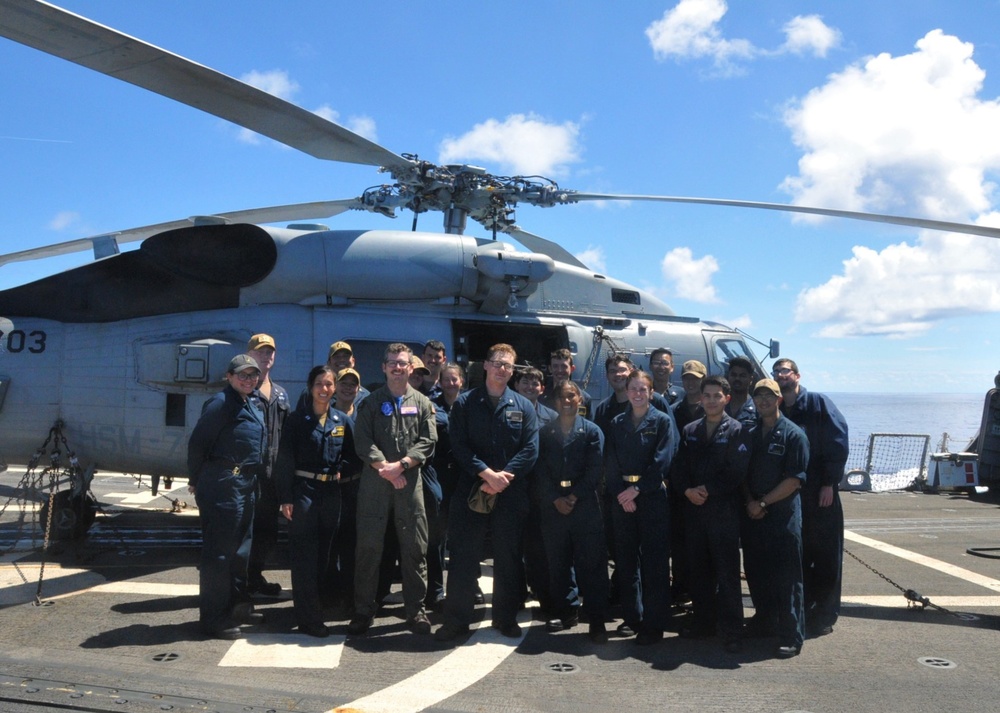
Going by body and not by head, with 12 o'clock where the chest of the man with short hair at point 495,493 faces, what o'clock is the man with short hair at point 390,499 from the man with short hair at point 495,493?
the man with short hair at point 390,499 is roughly at 3 o'clock from the man with short hair at point 495,493.

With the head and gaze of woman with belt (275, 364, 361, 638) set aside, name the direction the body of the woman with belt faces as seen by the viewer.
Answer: toward the camera

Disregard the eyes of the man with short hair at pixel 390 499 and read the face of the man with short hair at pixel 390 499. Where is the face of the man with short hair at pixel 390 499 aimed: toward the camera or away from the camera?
toward the camera

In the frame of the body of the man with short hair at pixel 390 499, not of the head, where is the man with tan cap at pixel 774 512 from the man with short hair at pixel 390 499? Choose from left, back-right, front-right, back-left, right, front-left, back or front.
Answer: left

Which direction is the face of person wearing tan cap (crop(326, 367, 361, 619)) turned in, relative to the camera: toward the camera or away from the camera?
toward the camera

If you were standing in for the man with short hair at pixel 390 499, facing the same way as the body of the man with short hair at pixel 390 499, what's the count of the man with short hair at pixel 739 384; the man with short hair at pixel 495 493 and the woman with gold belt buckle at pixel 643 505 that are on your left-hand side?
3

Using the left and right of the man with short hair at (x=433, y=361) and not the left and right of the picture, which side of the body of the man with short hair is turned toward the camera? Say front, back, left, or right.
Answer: front

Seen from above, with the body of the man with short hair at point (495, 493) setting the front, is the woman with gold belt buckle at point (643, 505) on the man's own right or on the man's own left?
on the man's own left

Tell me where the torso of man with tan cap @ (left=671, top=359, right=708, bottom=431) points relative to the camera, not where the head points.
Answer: toward the camera

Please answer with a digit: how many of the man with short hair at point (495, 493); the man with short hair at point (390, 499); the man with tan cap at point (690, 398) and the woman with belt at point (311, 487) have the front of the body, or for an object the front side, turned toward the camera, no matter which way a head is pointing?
4

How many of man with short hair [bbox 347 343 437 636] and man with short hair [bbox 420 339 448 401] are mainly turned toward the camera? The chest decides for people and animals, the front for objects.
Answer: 2

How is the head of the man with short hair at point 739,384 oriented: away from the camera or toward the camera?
toward the camera

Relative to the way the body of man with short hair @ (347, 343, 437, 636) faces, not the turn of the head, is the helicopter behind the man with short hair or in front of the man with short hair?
behind

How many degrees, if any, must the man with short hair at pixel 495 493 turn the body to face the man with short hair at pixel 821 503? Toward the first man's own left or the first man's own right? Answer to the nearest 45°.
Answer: approximately 90° to the first man's own left

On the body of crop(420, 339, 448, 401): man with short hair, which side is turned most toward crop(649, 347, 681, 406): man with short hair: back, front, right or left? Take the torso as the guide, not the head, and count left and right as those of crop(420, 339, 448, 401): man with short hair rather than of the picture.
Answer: left

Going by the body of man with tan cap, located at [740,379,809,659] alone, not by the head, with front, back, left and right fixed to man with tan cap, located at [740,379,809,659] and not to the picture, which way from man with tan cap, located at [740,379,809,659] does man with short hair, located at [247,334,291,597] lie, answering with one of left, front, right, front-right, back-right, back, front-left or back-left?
front-right

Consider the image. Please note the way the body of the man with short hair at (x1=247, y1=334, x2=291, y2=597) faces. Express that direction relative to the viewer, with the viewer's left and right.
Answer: facing the viewer
